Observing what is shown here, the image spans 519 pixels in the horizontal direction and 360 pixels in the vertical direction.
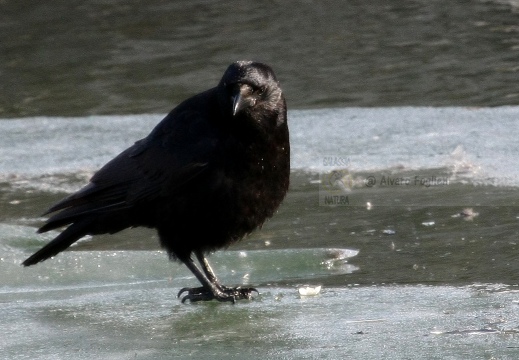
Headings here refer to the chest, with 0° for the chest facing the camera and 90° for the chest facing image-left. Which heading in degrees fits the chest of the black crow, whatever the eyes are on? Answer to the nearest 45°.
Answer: approximately 270°
